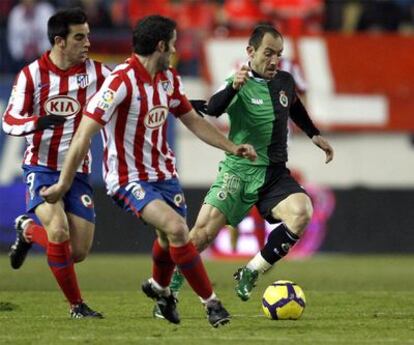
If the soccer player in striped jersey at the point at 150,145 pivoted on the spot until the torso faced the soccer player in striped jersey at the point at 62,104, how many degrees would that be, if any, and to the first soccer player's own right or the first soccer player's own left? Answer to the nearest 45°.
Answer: approximately 180°

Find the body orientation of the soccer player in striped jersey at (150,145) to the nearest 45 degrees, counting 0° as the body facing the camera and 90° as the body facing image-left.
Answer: approximately 315°

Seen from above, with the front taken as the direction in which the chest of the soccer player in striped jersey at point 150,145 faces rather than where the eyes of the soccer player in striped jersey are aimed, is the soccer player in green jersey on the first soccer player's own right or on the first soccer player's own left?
on the first soccer player's own left
